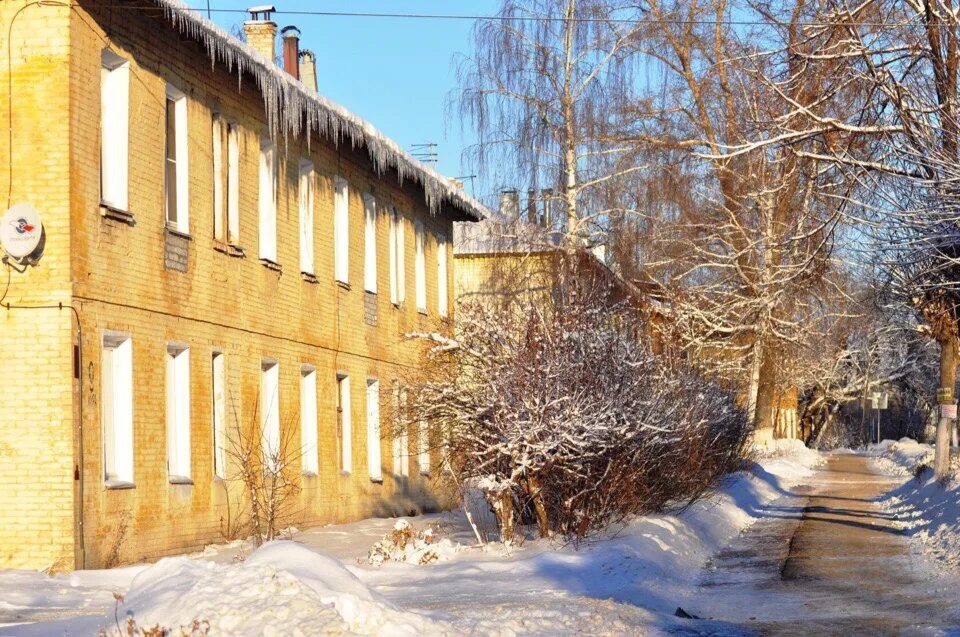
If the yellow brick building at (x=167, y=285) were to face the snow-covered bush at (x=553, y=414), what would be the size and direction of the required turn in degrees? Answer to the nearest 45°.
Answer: approximately 45° to its left

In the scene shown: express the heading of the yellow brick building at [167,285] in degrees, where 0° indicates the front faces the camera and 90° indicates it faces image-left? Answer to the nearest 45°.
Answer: approximately 315°

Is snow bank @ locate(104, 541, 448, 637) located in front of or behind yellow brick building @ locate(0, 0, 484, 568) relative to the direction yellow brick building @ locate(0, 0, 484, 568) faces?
in front
